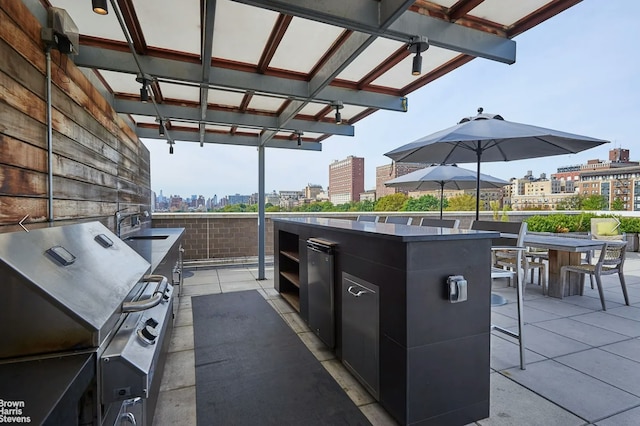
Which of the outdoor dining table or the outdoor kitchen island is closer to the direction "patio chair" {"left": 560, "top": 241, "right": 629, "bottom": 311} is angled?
the outdoor dining table

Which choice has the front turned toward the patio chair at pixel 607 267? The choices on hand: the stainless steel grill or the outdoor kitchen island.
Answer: the stainless steel grill

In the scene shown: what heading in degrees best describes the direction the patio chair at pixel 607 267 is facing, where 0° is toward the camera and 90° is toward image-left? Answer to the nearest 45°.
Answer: approximately 135°

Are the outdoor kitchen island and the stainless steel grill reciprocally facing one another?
yes

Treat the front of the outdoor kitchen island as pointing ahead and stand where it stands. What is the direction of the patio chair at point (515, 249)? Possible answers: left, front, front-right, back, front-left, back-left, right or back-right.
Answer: back

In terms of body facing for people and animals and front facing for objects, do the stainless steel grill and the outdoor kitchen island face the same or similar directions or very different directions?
very different directions

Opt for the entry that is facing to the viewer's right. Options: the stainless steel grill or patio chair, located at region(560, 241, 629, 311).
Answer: the stainless steel grill

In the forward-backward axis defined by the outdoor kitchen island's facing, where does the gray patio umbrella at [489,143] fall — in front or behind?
behind

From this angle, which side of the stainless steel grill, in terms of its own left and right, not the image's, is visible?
right
